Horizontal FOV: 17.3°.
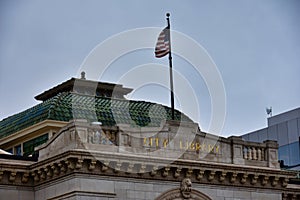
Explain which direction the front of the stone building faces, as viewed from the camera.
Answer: facing the viewer and to the right of the viewer
